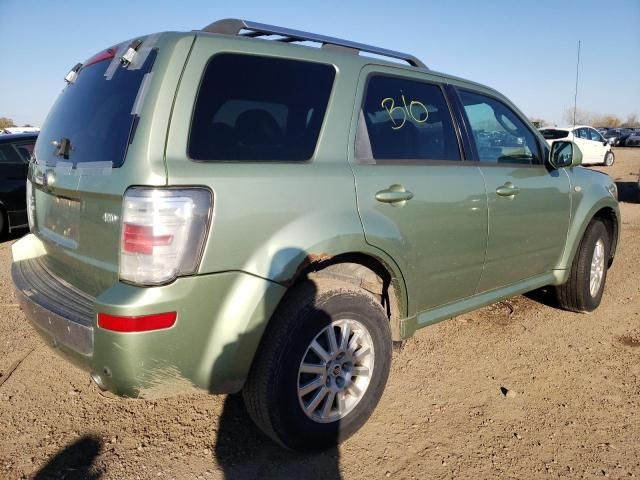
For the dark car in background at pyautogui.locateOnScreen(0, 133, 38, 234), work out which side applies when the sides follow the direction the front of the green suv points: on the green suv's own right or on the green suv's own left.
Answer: on the green suv's own left

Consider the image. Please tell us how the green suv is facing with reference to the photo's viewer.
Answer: facing away from the viewer and to the right of the viewer

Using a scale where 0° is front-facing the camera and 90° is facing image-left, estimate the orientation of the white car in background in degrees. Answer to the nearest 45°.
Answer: approximately 225°

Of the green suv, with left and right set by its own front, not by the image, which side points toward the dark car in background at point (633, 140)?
front

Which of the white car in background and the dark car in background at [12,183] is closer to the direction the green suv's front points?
the white car in background

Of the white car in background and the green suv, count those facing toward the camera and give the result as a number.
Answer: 0
